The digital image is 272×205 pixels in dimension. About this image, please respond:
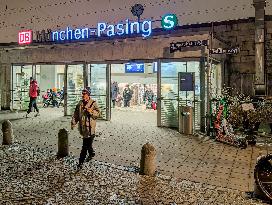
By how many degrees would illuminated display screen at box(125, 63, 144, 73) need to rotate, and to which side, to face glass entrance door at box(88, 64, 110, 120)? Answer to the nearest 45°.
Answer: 0° — it already faces it

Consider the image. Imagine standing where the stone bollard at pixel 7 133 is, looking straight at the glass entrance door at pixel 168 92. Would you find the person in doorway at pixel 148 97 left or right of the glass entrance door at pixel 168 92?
left

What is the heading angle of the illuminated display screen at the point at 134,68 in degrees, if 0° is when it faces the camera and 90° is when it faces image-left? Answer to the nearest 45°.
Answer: approximately 0°

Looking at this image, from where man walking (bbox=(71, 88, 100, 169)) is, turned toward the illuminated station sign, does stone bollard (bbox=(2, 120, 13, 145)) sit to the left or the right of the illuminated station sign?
left

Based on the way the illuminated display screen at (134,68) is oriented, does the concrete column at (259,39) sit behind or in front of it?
in front

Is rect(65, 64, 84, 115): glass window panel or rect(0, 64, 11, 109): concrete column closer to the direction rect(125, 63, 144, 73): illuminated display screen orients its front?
the glass window panel

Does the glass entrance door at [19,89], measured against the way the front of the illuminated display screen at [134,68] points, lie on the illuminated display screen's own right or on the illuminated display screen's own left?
on the illuminated display screen's own right

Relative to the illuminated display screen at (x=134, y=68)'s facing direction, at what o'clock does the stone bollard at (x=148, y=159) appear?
The stone bollard is roughly at 12 o'clock from the illuminated display screen.

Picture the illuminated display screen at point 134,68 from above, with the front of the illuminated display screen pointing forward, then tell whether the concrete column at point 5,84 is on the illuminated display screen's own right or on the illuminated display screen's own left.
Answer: on the illuminated display screen's own right

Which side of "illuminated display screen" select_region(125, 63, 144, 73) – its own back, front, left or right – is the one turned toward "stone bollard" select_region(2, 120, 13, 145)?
front

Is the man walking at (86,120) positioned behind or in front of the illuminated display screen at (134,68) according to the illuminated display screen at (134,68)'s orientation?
in front
